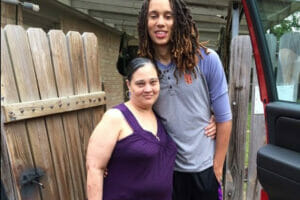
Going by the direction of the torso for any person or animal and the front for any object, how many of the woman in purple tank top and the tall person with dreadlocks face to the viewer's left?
0

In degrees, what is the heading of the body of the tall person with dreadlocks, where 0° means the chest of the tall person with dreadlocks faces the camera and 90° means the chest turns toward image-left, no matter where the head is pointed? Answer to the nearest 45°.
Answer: approximately 0°

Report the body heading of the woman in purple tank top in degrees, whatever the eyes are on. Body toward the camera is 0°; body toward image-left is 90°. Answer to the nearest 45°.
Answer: approximately 315°

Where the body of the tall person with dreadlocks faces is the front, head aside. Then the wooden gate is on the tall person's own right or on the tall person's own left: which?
on the tall person's own right
